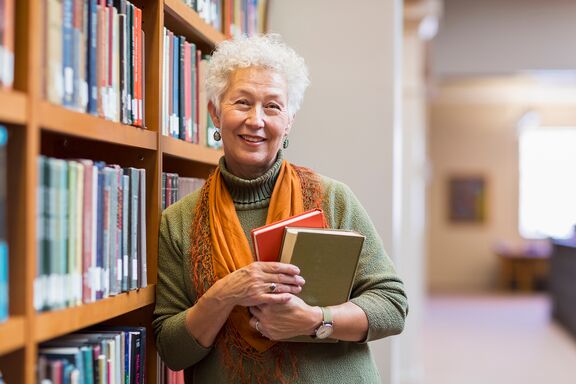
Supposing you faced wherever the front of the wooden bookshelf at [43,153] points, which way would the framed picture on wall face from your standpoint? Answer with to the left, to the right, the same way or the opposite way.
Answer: to the right

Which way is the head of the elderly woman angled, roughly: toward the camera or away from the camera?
toward the camera

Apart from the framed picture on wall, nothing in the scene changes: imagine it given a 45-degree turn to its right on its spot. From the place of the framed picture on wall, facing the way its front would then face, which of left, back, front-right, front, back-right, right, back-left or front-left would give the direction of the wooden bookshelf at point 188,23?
front-left

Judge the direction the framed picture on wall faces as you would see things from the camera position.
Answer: facing the viewer

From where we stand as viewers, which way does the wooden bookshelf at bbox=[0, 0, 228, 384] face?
facing the viewer and to the right of the viewer

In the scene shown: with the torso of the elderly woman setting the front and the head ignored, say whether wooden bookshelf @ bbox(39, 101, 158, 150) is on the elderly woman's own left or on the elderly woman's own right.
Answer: on the elderly woman's own right

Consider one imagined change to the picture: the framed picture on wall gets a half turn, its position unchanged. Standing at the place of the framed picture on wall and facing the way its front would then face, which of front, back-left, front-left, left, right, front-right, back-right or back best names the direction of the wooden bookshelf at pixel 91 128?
back

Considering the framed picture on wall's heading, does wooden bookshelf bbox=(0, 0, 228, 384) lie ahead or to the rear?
ahead

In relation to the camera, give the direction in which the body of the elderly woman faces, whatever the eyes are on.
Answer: toward the camera

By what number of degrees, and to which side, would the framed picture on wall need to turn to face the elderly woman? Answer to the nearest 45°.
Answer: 0° — it already faces them

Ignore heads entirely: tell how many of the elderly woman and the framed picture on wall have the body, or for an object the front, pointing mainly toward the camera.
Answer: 2
